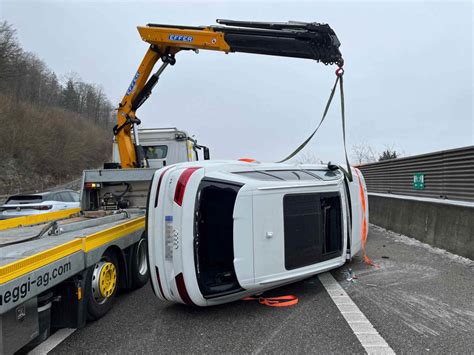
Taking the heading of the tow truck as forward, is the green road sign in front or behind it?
in front

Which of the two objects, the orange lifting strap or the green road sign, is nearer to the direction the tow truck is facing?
the green road sign

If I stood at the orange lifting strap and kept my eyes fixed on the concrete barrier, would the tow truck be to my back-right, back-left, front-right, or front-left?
back-left

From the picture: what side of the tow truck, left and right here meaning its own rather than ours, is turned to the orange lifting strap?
right

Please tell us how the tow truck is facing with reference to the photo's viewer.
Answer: facing away from the viewer and to the right of the viewer
